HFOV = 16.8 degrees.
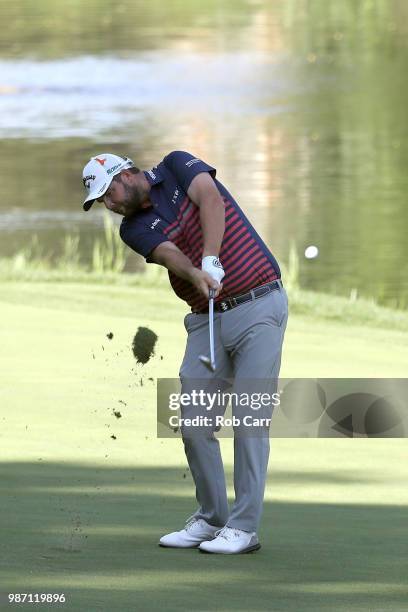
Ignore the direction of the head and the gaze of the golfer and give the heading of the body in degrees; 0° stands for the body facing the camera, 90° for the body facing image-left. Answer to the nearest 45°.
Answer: approximately 45°
